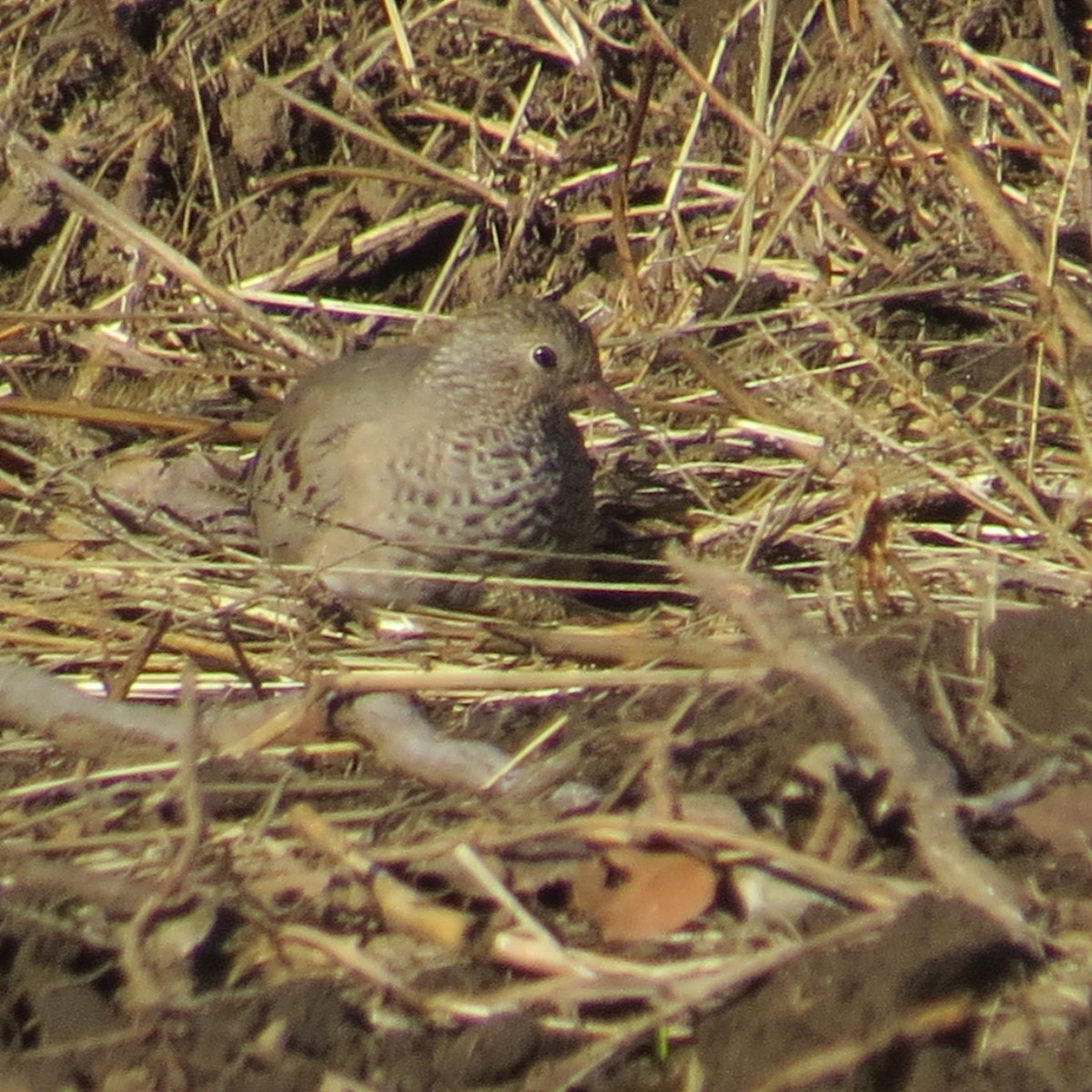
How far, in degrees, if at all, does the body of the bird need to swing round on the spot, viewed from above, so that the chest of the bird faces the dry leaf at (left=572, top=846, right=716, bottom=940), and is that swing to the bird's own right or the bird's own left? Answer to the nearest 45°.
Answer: approximately 45° to the bird's own right

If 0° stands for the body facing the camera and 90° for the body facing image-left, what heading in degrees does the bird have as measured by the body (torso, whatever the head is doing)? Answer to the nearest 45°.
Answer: approximately 315°
